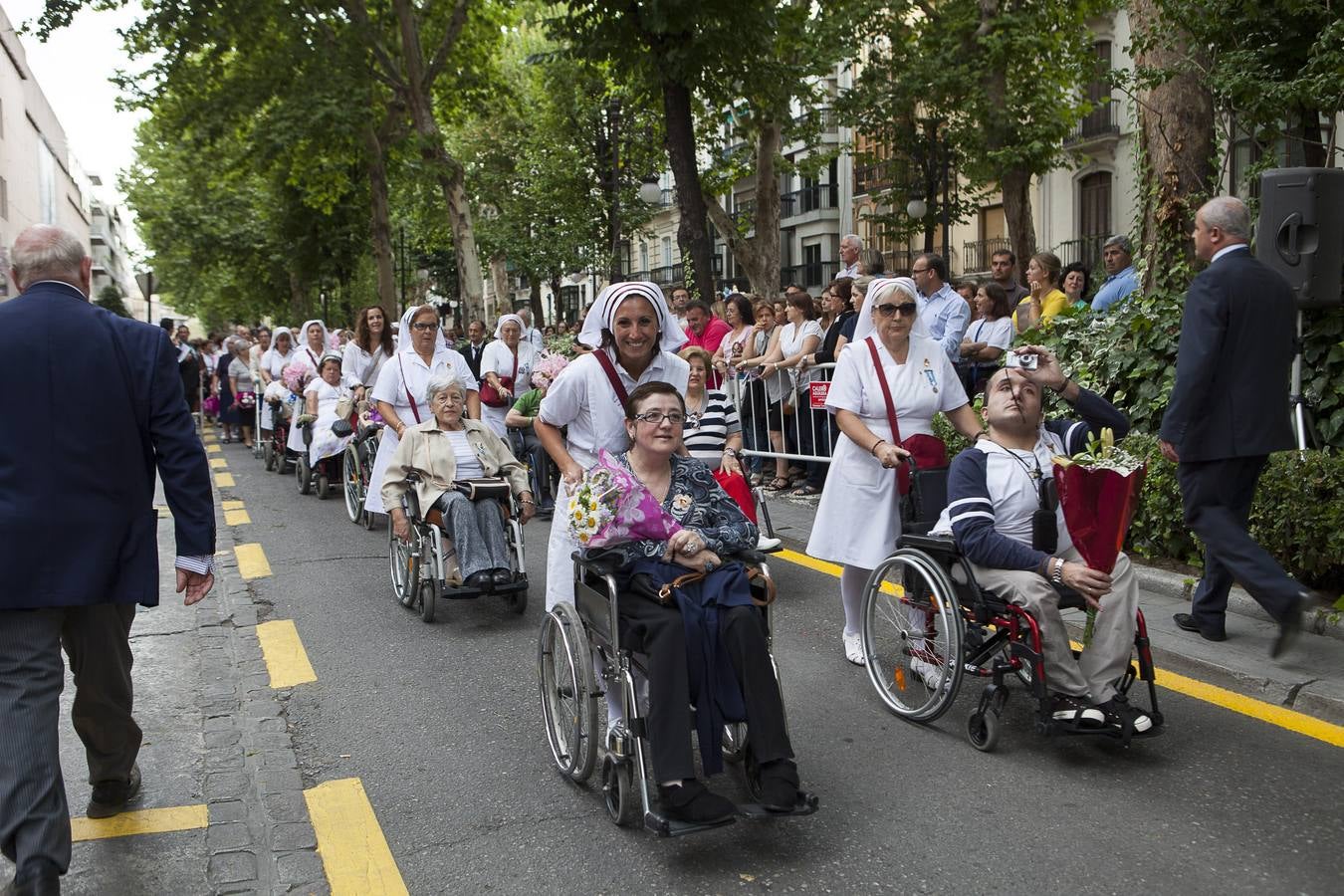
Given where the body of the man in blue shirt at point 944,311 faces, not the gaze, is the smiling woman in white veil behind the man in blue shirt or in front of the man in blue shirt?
in front

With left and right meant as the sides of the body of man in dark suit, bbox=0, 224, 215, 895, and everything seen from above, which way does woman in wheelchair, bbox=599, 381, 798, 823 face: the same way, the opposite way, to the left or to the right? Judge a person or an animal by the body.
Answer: the opposite way

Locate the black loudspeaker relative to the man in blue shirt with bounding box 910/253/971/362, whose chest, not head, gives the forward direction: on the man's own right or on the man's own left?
on the man's own left

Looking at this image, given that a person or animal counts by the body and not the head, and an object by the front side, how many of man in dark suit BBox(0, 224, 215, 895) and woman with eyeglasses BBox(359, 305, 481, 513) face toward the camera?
1

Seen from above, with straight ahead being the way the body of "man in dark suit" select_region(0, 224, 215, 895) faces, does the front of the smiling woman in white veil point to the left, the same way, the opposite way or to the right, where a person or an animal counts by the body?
the opposite way

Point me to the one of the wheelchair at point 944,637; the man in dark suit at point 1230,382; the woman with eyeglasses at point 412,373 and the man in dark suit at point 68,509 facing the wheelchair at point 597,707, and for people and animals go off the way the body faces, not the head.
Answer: the woman with eyeglasses

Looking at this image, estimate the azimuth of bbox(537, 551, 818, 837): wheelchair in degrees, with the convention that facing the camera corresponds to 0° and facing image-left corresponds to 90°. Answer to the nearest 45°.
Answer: approximately 315°

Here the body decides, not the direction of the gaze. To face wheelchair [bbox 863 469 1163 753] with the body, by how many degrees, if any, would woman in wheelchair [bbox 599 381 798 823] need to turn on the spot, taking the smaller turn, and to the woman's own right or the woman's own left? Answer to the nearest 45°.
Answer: approximately 90° to the woman's own left

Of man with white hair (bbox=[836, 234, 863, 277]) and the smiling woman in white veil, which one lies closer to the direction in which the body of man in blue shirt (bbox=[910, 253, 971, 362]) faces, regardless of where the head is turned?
the smiling woman in white veil

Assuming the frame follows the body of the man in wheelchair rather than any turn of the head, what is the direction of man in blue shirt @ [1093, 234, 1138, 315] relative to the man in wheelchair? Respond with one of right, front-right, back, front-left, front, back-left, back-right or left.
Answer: back-left

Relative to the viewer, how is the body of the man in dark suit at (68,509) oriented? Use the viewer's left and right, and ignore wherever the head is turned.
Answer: facing away from the viewer

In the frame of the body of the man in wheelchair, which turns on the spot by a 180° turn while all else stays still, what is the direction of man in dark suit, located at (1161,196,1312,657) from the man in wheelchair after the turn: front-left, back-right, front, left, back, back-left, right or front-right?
right

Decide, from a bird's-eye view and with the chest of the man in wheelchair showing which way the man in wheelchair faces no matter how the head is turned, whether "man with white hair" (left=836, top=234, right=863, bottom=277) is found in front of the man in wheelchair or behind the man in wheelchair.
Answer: behind

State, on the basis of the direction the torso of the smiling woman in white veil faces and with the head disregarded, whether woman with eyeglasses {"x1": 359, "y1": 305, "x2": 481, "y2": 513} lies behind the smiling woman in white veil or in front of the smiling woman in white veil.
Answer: behind
